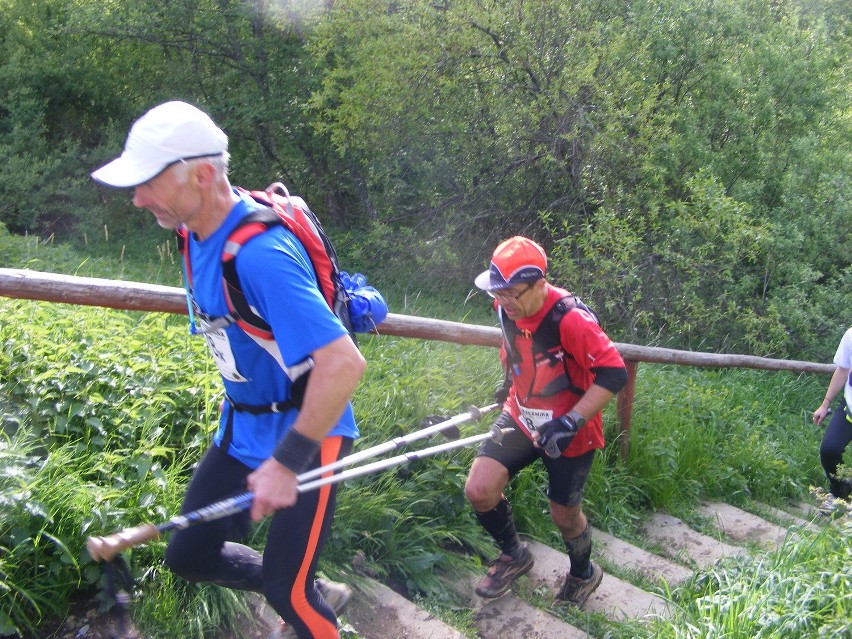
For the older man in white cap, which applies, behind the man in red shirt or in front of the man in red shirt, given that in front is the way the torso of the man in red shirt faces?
in front

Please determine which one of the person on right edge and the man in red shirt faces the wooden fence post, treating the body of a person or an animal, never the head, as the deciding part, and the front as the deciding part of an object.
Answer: the person on right edge

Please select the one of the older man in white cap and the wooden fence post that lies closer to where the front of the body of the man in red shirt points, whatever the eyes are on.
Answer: the older man in white cap

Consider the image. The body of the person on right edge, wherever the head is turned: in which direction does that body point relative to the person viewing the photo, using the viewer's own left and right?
facing the viewer and to the left of the viewer

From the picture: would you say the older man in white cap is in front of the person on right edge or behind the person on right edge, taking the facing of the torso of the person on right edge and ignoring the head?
in front

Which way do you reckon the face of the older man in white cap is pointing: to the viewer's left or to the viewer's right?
to the viewer's left

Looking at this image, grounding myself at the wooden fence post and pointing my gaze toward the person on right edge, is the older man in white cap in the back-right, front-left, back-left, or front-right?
back-right

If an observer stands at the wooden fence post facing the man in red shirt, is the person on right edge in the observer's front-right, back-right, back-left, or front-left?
back-left

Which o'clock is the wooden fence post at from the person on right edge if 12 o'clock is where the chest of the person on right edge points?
The wooden fence post is roughly at 12 o'clock from the person on right edge.

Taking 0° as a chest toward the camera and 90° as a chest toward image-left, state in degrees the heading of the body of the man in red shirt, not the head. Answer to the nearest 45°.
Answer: approximately 45°

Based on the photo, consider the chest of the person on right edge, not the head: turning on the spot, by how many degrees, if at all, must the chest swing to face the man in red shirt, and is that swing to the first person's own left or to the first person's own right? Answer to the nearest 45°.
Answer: approximately 45° to the first person's own left

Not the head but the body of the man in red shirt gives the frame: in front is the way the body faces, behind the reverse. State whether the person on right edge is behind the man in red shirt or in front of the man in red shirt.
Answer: behind
